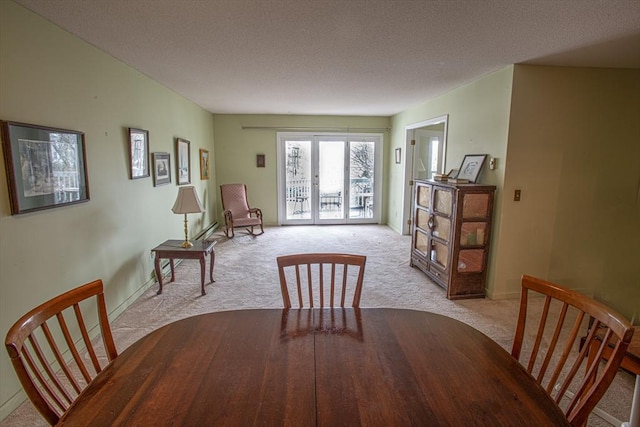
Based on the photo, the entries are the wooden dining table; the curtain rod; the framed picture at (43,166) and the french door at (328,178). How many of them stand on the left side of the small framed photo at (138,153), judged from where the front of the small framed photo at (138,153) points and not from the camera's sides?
2

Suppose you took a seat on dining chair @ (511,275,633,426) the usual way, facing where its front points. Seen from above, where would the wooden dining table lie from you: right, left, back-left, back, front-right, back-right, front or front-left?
front

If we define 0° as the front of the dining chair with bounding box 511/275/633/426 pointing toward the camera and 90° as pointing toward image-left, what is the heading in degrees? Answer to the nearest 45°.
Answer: approximately 45°

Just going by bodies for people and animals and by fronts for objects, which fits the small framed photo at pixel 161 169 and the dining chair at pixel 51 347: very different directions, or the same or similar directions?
same or similar directions

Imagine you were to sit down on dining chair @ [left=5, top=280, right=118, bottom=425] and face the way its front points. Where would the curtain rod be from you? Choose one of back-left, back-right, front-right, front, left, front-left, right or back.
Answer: left

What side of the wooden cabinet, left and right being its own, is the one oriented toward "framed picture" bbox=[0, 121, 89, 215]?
front

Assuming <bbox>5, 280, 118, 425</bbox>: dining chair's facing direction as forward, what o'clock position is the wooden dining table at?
The wooden dining table is roughly at 12 o'clock from the dining chair.

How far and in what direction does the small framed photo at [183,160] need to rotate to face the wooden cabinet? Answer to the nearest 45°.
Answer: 0° — it already faces it

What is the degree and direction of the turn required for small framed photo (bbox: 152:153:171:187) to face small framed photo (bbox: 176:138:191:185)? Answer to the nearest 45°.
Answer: approximately 135° to its left

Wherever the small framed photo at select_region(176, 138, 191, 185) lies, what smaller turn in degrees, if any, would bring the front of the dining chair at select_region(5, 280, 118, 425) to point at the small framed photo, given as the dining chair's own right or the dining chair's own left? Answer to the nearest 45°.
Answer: approximately 90° to the dining chair's own left

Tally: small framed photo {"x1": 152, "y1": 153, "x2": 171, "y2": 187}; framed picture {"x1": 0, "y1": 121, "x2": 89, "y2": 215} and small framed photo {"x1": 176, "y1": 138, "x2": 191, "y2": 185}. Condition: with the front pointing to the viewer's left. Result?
0

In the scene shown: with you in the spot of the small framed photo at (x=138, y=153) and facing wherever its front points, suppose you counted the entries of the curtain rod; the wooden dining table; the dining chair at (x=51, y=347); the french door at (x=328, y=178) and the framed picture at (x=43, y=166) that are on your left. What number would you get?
2

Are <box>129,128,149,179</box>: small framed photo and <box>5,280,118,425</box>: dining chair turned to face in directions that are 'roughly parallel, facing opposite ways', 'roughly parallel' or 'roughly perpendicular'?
roughly parallel

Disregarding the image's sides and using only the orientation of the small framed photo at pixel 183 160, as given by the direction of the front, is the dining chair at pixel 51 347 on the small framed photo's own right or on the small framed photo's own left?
on the small framed photo's own right

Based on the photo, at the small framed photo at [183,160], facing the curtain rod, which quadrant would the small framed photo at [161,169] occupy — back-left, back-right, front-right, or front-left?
back-right

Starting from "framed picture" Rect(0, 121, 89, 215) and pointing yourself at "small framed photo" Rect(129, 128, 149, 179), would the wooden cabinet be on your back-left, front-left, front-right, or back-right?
front-right

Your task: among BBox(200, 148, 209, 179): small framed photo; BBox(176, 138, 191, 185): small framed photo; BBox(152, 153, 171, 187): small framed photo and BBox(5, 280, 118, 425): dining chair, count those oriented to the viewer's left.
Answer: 0
